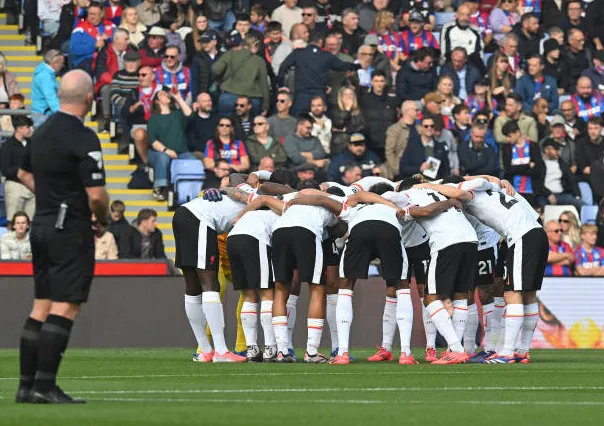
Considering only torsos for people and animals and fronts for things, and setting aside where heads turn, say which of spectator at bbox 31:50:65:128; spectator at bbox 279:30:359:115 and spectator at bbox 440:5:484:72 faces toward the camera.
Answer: spectator at bbox 440:5:484:72

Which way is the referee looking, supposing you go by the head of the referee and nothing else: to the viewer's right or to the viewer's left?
to the viewer's right

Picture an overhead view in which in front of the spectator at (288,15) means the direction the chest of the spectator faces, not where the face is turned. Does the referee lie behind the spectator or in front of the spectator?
in front

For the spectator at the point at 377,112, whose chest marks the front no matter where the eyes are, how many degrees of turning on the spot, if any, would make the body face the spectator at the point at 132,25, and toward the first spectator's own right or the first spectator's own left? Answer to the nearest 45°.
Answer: approximately 90° to the first spectator's own right

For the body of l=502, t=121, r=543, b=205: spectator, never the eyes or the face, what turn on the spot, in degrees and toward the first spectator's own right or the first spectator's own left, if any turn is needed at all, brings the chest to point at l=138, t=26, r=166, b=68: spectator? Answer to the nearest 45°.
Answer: approximately 90° to the first spectator's own right

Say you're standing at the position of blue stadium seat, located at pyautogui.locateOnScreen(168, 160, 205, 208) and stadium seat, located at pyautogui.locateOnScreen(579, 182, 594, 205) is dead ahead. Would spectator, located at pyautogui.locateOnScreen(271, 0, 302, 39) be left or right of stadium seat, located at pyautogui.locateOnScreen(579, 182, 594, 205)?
left

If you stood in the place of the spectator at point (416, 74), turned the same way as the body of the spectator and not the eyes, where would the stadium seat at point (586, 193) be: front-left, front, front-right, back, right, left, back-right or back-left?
front-left

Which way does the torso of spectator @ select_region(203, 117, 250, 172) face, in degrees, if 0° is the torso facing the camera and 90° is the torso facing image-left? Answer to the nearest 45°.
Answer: approximately 0°

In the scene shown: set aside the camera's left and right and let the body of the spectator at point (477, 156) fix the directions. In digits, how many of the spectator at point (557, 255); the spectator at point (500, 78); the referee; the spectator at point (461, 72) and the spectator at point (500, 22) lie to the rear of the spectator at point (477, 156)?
3

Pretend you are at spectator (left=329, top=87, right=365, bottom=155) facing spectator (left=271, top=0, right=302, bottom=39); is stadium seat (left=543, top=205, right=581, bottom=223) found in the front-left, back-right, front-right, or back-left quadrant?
back-right
